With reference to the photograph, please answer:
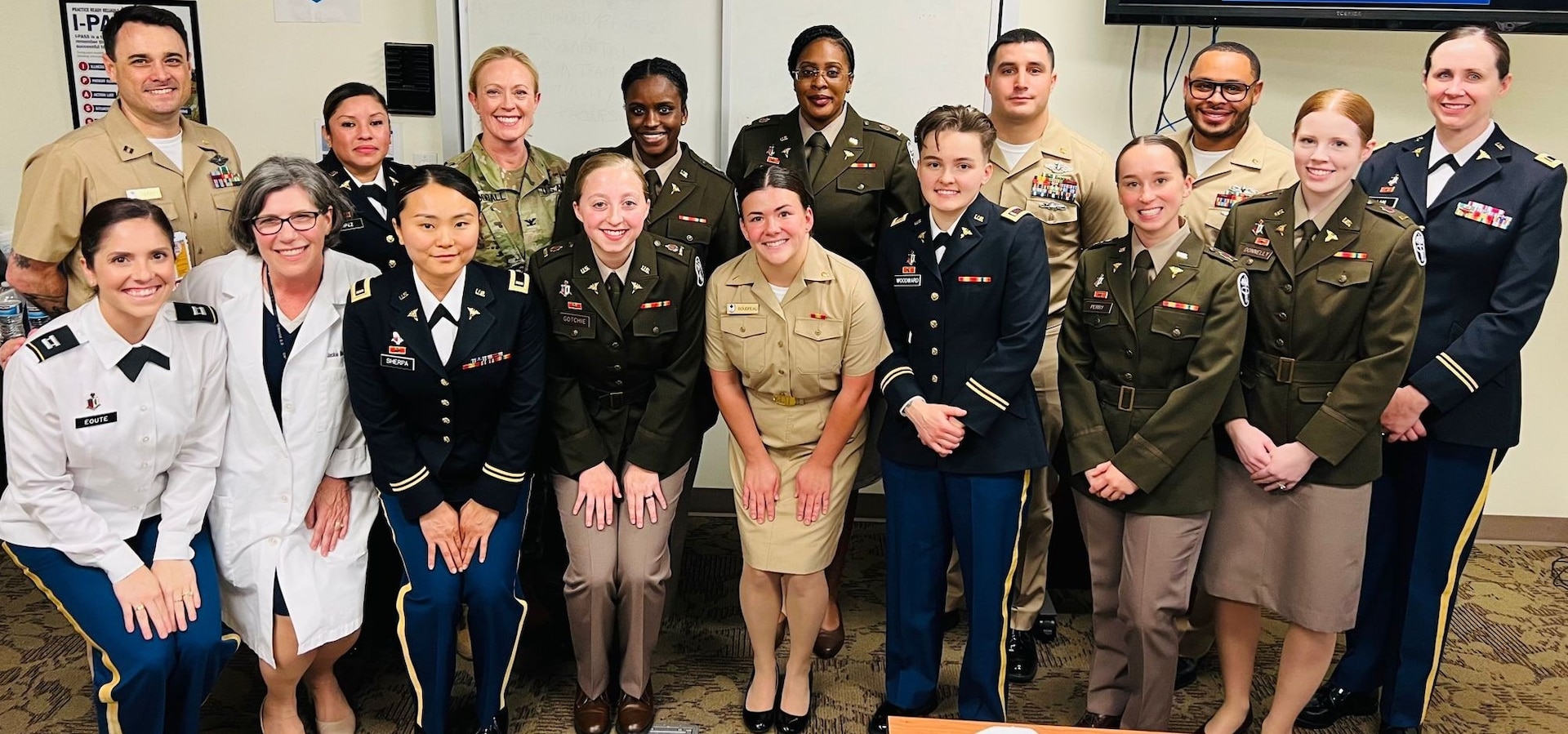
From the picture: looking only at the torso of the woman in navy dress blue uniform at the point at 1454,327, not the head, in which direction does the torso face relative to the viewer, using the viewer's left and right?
facing the viewer and to the left of the viewer

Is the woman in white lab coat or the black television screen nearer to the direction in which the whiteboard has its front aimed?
the woman in white lab coat

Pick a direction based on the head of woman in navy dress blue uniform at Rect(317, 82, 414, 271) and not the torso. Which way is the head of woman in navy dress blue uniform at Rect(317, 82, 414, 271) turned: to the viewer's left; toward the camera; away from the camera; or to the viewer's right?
toward the camera

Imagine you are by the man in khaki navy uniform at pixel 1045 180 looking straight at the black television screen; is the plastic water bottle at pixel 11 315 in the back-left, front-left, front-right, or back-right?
back-left

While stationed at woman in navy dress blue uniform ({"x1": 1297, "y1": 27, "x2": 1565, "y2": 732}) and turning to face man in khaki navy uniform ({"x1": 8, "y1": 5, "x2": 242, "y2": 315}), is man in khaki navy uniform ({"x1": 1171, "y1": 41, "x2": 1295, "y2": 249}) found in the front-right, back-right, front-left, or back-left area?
front-right

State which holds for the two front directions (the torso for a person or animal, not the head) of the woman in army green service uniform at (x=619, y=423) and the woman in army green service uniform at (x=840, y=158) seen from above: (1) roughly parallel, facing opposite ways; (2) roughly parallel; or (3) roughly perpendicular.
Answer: roughly parallel

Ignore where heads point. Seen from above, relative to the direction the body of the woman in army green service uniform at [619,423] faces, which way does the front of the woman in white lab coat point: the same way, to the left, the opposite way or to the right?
the same way

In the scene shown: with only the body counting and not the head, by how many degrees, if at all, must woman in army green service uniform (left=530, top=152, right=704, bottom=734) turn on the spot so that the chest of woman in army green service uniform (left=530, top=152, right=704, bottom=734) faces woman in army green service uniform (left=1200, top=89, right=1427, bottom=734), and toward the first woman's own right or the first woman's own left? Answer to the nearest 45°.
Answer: approximately 90° to the first woman's own left

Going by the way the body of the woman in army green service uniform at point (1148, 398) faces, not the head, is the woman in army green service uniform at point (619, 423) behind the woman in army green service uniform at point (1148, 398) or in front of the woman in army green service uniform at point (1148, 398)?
in front

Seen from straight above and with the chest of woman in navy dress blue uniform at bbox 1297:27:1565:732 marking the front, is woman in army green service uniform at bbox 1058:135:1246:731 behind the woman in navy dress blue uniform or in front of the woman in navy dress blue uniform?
in front

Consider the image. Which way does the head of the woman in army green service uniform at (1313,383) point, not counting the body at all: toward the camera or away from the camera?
toward the camera

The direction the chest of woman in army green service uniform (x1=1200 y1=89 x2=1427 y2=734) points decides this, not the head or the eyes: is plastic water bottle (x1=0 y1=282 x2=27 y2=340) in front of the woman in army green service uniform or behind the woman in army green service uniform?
in front

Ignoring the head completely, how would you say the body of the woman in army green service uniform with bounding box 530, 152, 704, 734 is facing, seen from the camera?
toward the camera

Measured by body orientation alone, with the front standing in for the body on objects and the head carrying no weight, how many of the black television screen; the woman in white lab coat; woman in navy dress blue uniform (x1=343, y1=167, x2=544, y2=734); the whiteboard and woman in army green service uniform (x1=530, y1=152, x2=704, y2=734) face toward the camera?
5

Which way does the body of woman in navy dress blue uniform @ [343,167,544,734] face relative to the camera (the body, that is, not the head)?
toward the camera

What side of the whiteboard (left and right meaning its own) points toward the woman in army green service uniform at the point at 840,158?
front

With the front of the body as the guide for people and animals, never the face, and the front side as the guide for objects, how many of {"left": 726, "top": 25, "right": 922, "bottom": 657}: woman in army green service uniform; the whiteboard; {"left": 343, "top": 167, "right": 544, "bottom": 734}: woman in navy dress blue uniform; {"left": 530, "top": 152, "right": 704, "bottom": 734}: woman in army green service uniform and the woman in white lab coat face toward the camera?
5
